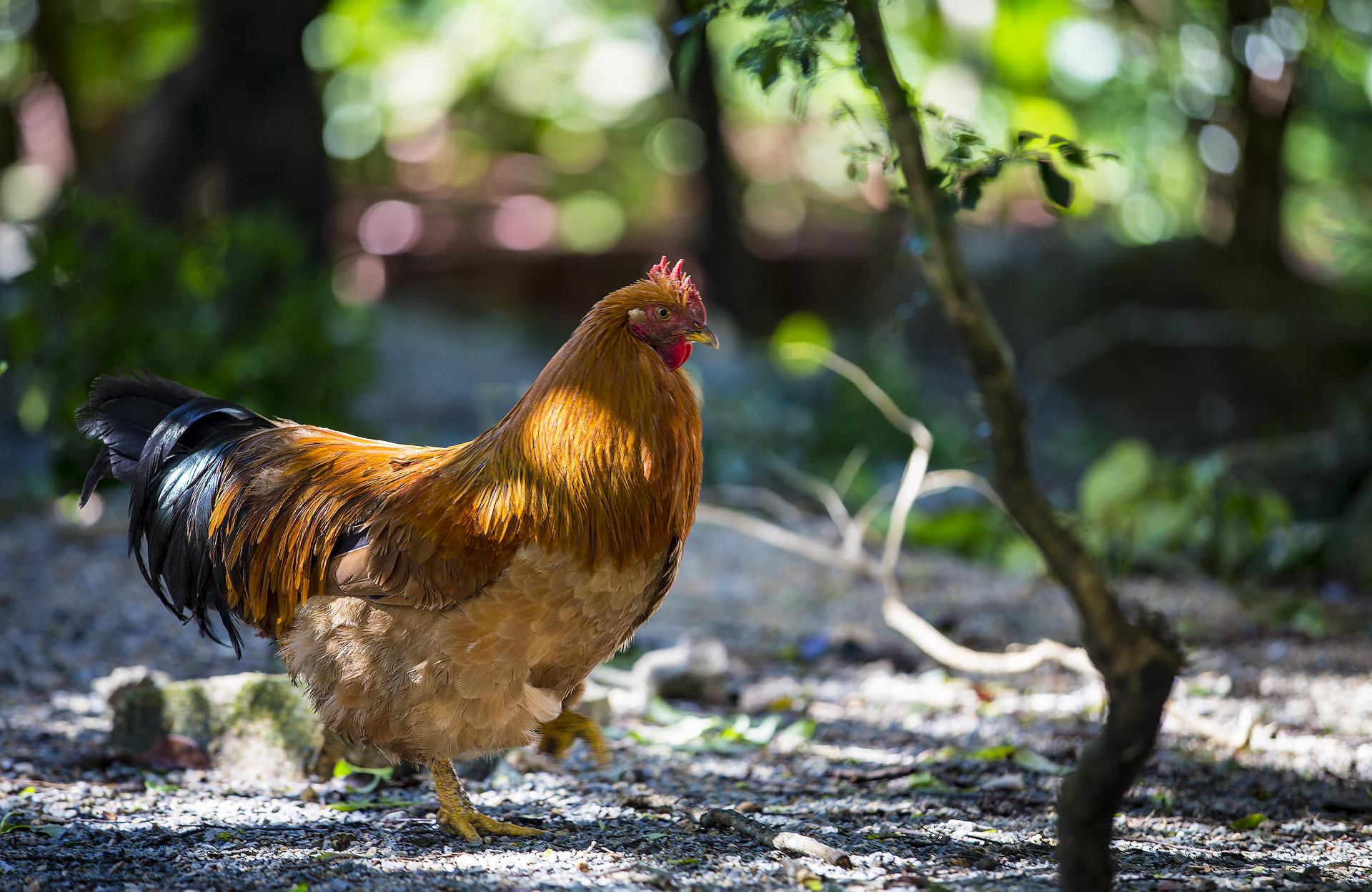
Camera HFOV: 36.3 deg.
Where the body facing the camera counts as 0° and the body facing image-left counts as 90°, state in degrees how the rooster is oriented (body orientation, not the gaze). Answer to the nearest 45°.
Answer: approximately 270°

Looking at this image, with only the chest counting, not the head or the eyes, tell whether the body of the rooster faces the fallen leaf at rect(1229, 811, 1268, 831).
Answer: yes

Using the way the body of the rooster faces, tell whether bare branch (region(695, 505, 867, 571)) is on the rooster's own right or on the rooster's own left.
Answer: on the rooster's own left

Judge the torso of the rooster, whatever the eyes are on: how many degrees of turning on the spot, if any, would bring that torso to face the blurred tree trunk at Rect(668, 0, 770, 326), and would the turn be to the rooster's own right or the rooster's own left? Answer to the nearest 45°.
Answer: approximately 90° to the rooster's own left

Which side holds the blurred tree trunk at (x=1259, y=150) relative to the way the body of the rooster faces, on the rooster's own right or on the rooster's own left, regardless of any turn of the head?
on the rooster's own left

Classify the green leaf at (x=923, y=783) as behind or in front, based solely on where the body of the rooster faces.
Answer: in front

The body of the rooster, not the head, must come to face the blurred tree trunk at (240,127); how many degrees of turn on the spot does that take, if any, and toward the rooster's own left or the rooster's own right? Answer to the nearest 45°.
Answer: approximately 90° to the rooster's own left
